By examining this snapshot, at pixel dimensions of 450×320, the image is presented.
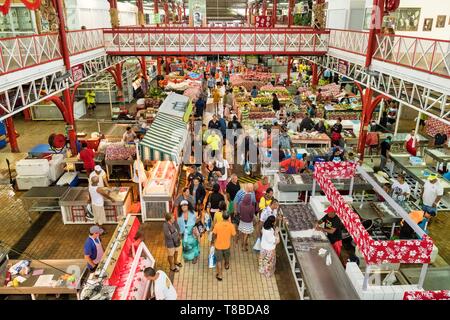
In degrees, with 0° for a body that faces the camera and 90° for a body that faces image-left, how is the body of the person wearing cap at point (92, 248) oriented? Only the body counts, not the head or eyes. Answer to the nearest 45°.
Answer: approximately 315°

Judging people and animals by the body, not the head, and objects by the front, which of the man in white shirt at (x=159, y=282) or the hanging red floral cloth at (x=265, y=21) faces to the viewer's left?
the man in white shirt

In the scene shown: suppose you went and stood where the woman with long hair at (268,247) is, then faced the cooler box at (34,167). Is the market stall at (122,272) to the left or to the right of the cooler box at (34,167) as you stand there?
left

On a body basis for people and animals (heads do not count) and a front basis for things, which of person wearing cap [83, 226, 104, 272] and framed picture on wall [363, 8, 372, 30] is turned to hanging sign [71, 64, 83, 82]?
the framed picture on wall

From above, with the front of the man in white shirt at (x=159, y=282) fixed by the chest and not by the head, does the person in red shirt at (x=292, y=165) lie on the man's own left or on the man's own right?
on the man's own right

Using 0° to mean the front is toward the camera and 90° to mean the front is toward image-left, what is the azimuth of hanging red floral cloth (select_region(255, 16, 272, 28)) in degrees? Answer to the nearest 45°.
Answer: approximately 0°

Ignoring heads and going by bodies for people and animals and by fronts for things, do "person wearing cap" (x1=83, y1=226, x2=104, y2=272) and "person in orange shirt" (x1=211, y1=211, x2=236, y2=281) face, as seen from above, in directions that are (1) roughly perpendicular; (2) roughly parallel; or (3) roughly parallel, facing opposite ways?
roughly perpendicular

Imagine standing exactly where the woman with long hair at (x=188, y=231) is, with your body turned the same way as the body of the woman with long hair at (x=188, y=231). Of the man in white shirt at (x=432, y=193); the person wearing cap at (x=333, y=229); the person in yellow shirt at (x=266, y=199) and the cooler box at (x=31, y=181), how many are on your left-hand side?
3

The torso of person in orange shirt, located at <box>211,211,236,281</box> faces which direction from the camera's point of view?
away from the camera
